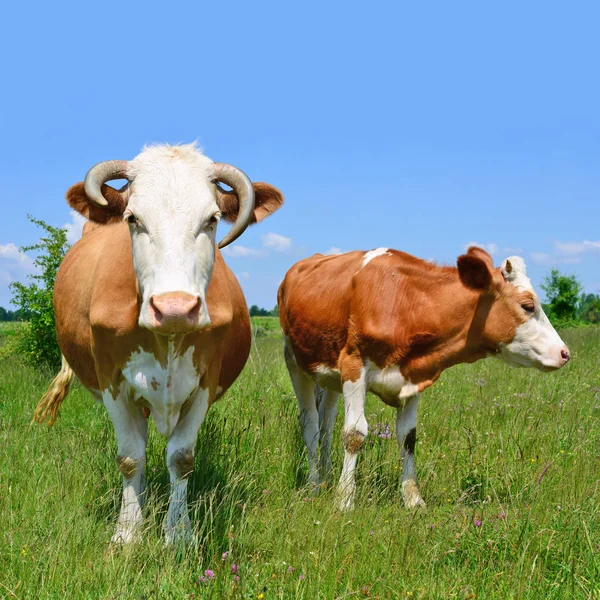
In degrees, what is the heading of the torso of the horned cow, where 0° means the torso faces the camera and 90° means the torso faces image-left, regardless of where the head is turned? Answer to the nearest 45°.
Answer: approximately 0°

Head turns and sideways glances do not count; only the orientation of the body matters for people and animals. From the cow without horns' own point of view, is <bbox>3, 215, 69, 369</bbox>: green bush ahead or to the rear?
to the rear
